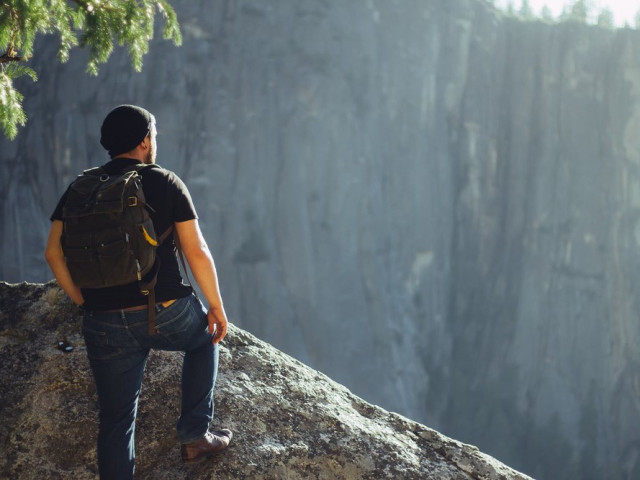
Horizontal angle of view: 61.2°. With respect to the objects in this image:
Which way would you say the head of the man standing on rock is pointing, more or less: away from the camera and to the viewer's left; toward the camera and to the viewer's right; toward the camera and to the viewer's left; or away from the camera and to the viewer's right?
away from the camera and to the viewer's right

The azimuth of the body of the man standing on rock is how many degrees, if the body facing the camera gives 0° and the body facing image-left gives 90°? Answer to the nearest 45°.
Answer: approximately 225°
